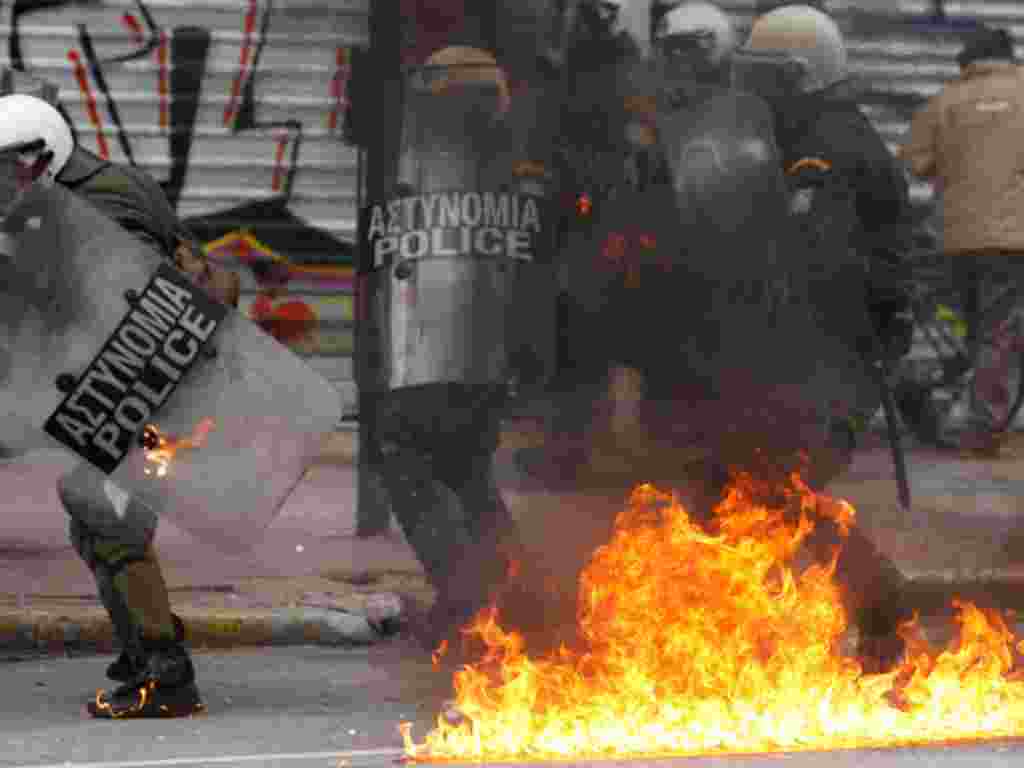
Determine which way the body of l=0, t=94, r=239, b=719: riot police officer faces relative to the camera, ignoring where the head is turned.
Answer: to the viewer's left

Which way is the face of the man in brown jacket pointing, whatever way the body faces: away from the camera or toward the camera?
away from the camera

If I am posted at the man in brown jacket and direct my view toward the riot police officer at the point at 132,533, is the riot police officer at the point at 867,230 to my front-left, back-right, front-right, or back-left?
front-left

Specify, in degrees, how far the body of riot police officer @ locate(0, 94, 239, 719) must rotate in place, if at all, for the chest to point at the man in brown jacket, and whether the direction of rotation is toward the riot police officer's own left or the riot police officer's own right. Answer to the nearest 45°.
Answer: approximately 135° to the riot police officer's own right

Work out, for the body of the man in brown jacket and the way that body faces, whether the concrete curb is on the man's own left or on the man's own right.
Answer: on the man's own left

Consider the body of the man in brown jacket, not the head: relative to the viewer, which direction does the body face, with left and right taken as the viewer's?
facing away from the viewer and to the left of the viewer

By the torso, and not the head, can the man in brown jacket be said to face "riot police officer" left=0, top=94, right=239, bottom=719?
no

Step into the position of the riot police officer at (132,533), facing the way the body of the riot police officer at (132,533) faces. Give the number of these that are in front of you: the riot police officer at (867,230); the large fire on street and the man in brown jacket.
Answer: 0

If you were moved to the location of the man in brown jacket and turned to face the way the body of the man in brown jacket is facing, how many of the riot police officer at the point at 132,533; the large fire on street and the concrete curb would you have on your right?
0

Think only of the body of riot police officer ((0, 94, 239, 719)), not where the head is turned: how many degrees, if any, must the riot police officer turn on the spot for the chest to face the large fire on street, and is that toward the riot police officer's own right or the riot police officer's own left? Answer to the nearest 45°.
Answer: approximately 180°

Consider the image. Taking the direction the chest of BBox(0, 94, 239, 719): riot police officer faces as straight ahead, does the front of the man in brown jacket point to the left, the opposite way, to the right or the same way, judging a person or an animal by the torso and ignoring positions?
to the right

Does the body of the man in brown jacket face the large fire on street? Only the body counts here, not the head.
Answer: no

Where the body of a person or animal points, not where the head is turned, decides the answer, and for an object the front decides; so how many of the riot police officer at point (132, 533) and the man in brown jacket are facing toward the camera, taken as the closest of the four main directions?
0

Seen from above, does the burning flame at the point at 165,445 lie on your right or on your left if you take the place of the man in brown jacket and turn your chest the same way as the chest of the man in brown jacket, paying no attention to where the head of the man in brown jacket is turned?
on your left

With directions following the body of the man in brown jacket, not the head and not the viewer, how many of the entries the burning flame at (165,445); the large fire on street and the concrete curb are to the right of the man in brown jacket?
0
